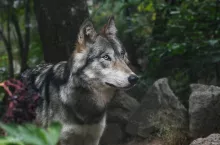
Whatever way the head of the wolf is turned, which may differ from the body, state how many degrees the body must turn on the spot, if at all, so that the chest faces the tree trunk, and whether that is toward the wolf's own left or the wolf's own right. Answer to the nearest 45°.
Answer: approximately 135° to the wolf's own left

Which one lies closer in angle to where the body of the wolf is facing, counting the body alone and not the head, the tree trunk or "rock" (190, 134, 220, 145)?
the rock

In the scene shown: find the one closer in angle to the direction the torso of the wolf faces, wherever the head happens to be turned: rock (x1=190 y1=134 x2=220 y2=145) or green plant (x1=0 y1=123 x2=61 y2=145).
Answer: the rock

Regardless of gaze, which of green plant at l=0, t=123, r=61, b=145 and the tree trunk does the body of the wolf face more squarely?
the green plant

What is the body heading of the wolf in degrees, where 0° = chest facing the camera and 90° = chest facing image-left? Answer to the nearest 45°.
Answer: approximately 315°

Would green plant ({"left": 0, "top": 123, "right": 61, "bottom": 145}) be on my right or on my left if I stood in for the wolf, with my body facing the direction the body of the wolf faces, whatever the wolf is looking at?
on my right

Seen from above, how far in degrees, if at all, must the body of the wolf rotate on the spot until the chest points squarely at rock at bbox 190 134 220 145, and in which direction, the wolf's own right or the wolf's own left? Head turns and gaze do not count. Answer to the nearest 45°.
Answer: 0° — it already faces it
